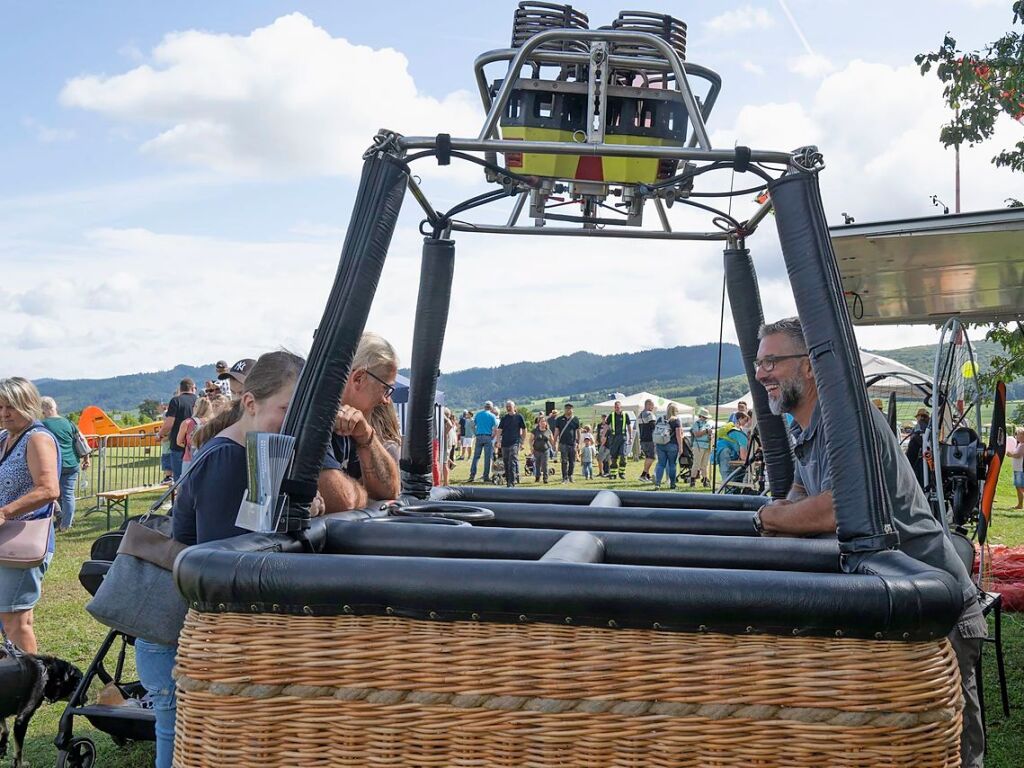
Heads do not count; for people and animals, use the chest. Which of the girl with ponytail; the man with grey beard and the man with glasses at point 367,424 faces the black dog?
the man with grey beard

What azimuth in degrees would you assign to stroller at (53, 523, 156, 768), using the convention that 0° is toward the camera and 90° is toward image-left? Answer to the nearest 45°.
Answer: approximately 90°

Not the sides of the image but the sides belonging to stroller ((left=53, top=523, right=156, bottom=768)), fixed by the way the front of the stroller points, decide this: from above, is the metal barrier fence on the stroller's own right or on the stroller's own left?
on the stroller's own right

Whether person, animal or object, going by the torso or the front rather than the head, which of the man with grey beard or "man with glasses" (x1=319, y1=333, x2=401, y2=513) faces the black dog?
the man with grey beard

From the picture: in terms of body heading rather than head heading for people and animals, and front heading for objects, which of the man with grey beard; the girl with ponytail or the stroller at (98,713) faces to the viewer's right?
the girl with ponytail

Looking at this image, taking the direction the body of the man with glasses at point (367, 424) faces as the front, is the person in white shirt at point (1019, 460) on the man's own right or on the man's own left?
on the man's own left

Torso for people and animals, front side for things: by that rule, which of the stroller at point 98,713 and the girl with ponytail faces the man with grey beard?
the girl with ponytail

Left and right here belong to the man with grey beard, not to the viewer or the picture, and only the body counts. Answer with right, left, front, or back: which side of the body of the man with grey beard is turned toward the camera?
left

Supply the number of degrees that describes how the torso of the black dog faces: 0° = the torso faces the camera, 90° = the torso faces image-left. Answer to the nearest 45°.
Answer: approximately 270°

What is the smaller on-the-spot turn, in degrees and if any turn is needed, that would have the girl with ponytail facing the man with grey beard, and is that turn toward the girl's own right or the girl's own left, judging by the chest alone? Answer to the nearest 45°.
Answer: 0° — they already face them

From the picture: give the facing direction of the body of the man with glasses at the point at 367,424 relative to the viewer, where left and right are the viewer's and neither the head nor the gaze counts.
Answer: facing to the right of the viewer
